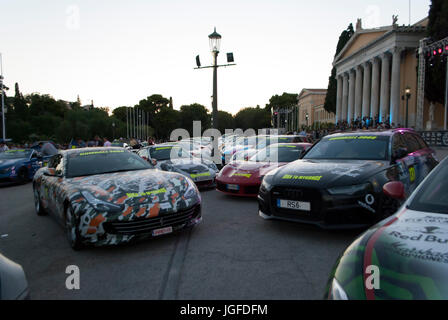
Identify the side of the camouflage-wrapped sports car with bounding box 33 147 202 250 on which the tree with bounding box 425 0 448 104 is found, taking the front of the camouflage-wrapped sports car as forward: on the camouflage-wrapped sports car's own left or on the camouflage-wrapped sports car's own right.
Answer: on the camouflage-wrapped sports car's own left

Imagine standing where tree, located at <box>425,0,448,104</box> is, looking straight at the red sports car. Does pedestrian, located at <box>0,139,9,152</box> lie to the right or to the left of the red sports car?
right

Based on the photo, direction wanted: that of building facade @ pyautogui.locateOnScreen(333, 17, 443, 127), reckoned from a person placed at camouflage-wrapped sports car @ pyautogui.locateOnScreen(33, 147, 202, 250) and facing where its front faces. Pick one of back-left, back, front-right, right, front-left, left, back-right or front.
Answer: left

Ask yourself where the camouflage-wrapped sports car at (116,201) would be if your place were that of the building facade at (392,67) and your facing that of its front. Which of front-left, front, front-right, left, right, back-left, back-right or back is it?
front-left

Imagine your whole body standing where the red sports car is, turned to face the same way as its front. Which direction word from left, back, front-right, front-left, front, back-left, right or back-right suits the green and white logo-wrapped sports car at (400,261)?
front-left

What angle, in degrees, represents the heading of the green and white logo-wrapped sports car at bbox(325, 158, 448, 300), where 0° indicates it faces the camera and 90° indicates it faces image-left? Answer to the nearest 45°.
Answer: approximately 45°

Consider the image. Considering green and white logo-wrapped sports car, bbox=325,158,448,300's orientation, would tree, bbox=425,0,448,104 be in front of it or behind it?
behind

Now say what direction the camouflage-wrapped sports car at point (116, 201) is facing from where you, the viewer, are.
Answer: facing the viewer and to the right of the viewer

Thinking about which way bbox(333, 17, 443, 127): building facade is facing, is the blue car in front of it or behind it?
in front

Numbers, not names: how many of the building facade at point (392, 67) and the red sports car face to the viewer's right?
0
